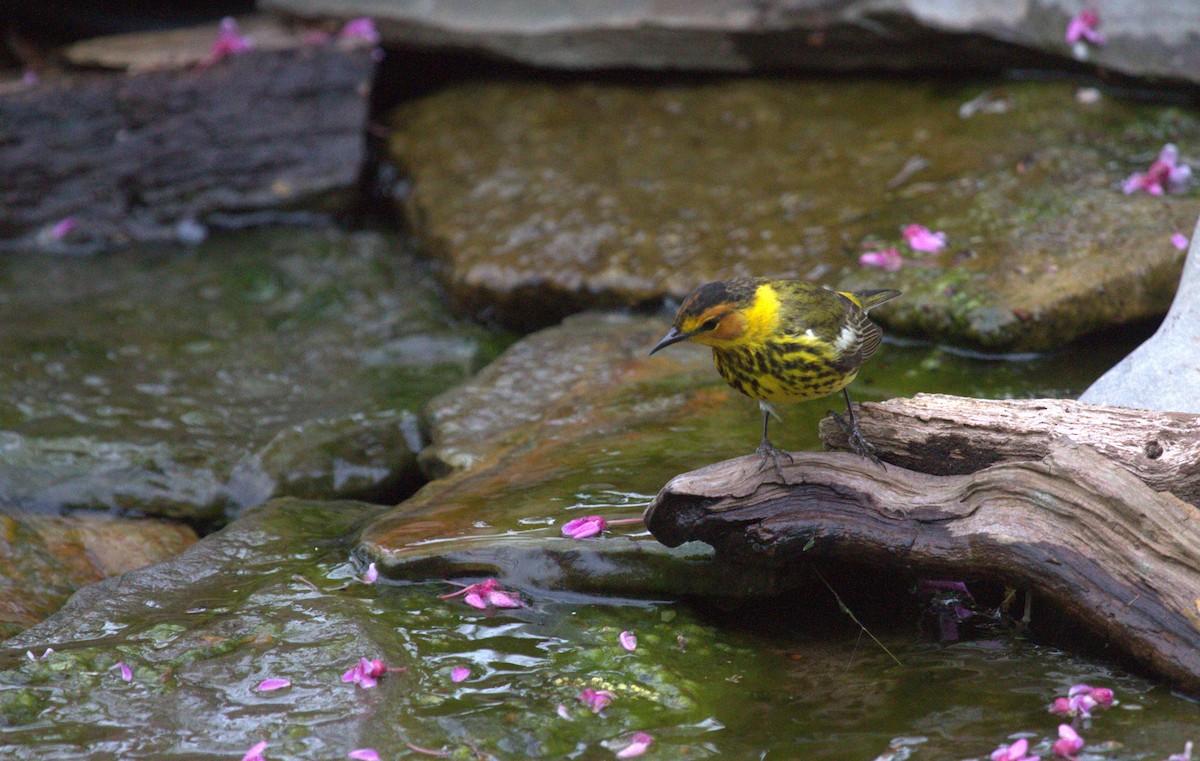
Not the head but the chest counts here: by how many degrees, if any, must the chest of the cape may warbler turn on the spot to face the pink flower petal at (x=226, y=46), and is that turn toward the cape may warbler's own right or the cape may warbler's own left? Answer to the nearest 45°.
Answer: approximately 90° to the cape may warbler's own right

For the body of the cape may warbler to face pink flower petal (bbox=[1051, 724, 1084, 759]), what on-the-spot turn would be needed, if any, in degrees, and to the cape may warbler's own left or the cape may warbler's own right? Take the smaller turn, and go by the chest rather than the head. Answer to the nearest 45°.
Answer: approximately 90° to the cape may warbler's own left

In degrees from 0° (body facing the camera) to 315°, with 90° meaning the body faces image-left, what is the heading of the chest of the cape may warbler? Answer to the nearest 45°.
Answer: approximately 45°

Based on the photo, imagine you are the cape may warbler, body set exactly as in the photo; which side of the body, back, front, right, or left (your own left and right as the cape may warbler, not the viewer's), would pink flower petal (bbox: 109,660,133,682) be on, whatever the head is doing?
front

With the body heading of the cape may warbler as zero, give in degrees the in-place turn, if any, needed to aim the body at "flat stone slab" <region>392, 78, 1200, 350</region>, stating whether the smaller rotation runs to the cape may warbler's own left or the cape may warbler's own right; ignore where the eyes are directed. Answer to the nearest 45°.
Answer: approximately 135° to the cape may warbler's own right

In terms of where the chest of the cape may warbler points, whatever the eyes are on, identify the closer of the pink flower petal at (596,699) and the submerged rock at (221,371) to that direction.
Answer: the pink flower petal

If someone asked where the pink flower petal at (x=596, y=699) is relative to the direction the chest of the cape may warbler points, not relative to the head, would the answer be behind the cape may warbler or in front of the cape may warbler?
in front

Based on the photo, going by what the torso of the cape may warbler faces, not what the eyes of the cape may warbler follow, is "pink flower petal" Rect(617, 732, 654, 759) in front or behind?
in front

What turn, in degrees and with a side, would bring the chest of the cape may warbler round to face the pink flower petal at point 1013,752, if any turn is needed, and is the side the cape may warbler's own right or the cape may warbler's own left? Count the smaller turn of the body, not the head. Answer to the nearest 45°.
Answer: approximately 90° to the cape may warbler's own left

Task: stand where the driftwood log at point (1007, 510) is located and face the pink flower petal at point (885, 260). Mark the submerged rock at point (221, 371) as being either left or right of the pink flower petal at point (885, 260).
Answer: left

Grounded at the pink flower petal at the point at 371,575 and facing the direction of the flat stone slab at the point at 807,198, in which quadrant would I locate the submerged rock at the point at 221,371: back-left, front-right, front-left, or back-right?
front-left

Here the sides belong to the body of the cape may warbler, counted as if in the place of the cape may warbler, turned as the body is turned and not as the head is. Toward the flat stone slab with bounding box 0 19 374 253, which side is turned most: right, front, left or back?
right
